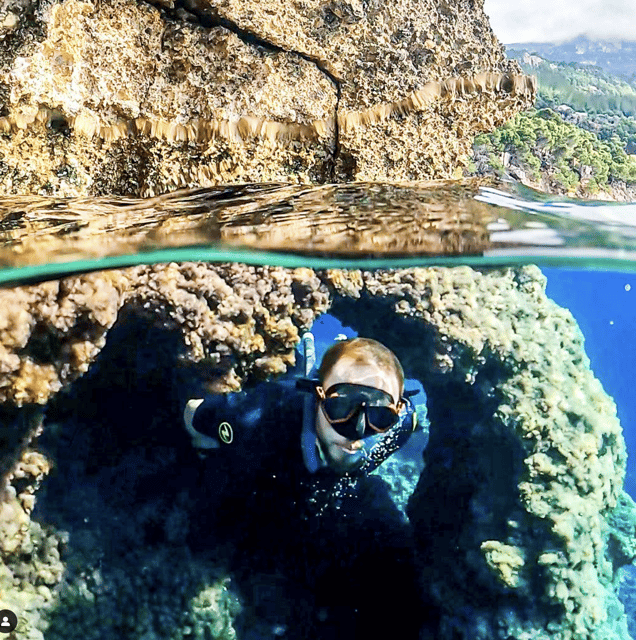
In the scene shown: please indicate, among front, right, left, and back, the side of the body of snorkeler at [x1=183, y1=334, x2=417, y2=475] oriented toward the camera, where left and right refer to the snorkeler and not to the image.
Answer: front
